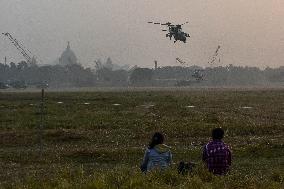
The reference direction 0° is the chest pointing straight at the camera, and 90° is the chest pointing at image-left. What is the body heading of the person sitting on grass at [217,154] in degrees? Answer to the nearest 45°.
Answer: approximately 180°

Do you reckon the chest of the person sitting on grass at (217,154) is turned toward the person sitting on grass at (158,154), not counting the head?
no

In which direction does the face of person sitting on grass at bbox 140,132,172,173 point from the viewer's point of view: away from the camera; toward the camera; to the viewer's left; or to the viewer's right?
away from the camera
